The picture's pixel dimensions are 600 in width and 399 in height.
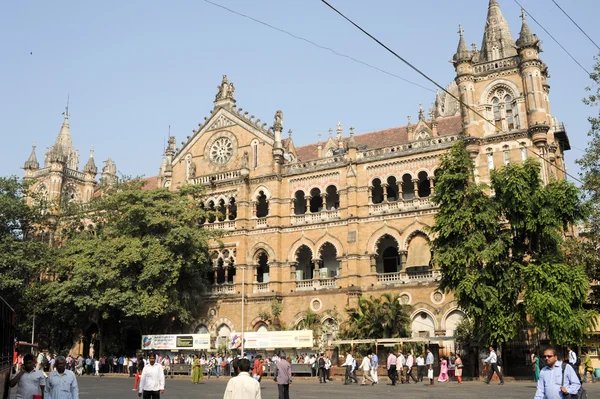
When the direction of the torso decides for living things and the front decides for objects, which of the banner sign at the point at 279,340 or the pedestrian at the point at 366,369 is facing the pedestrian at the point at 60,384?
the banner sign

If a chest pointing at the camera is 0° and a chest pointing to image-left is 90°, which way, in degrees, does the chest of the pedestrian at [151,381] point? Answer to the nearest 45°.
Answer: approximately 0°

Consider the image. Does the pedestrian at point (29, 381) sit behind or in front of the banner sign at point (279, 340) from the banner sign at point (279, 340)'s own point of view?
in front

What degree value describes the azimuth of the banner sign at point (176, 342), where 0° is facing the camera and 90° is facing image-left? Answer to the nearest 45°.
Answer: approximately 0°

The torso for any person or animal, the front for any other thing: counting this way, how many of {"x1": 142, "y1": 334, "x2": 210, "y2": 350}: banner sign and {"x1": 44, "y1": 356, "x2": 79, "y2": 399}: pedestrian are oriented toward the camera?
2

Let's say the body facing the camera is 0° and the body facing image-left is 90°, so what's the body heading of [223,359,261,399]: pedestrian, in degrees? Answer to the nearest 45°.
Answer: approximately 180°
